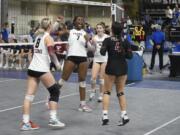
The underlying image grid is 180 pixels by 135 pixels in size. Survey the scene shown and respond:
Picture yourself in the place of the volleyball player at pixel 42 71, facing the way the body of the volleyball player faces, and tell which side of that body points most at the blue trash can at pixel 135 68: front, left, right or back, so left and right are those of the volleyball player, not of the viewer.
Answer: front

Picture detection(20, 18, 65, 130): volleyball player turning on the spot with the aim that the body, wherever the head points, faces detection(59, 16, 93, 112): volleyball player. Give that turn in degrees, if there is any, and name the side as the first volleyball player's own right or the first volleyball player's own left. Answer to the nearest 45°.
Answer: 0° — they already face them

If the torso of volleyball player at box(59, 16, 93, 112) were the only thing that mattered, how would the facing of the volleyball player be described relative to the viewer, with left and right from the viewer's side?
facing the viewer and to the right of the viewer

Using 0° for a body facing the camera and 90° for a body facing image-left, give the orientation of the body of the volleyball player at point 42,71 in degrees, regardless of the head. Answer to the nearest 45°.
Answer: approximately 225°

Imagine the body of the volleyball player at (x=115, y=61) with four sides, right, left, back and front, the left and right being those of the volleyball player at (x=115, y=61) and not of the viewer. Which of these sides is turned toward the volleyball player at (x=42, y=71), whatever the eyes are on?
left

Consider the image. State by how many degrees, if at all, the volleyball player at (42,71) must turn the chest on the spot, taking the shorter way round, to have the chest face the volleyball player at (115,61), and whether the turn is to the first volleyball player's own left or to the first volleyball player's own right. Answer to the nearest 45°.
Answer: approximately 45° to the first volleyball player's own right

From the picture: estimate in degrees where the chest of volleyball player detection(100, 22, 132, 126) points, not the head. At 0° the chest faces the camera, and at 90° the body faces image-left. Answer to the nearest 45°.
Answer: approximately 180°

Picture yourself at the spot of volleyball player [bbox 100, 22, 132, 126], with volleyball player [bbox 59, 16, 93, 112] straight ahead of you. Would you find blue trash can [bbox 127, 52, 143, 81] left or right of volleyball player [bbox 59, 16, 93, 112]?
right

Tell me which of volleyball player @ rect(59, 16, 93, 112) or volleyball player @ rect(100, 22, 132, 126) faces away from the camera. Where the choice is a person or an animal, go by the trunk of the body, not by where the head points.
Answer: volleyball player @ rect(100, 22, 132, 126)

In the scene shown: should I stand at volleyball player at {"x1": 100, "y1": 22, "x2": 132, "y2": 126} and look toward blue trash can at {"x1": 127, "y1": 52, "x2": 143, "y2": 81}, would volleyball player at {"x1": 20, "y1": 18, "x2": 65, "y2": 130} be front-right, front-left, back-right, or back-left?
back-left

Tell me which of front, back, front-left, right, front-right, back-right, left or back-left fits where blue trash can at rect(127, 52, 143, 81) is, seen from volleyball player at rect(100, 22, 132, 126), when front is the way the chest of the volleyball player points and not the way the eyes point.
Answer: front

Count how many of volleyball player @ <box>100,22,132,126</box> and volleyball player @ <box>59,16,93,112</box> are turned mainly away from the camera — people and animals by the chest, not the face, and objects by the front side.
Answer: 1

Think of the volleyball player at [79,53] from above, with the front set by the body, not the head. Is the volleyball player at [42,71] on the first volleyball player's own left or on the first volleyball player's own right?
on the first volleyball player's own right

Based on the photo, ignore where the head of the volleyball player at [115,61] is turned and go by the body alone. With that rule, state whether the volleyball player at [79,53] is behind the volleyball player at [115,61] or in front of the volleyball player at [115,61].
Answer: in front
